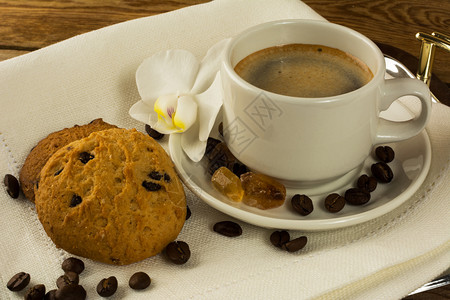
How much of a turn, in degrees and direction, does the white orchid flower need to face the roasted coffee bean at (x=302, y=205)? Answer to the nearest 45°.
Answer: approximately 90° to its left

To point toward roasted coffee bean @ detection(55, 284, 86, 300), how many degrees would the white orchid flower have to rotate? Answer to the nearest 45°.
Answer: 0° — it already faces it

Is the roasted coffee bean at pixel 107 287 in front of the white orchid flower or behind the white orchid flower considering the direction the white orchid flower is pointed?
in front

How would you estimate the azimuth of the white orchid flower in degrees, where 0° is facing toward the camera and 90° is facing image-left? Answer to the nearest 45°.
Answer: approximately 45°

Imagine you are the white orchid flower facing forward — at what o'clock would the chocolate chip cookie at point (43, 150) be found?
The chocolate chip cookie is roughly at 1 o'clock from the white orchid flower.

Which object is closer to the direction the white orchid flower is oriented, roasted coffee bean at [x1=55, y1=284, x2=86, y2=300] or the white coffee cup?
the roasted coffee bean

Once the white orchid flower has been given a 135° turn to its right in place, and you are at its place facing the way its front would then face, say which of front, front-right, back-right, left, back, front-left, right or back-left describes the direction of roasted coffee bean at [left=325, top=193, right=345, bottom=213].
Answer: back-right

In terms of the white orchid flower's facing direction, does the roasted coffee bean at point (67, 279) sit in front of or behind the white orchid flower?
in front

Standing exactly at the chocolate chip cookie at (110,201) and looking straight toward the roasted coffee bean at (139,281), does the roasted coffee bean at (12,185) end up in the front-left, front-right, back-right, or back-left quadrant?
back-right

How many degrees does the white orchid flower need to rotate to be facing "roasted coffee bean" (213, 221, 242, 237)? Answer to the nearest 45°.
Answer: approximately 45° to its left

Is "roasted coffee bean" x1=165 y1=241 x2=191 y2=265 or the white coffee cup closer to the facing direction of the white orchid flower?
the roasted coffee bean

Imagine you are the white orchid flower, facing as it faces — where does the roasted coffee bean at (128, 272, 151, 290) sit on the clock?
The roasted coffee bean is roughly at 11 o'clock from the white orchid flower.
